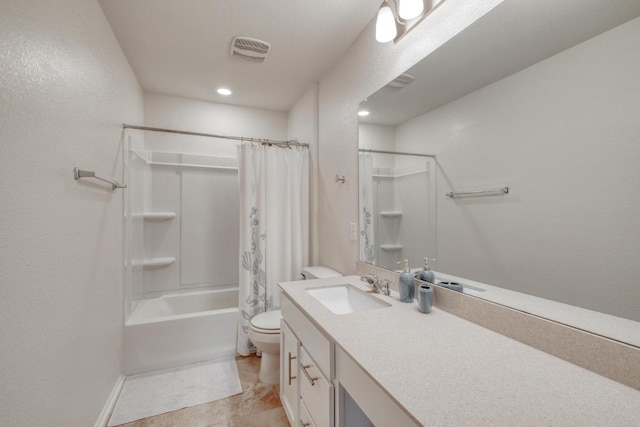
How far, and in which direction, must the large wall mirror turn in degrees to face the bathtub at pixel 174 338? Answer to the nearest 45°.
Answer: approximately 45° to its right

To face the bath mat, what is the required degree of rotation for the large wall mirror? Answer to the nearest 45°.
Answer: approximately 45° to its right

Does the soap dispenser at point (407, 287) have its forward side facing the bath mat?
yes

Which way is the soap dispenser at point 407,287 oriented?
to the viewer's left
